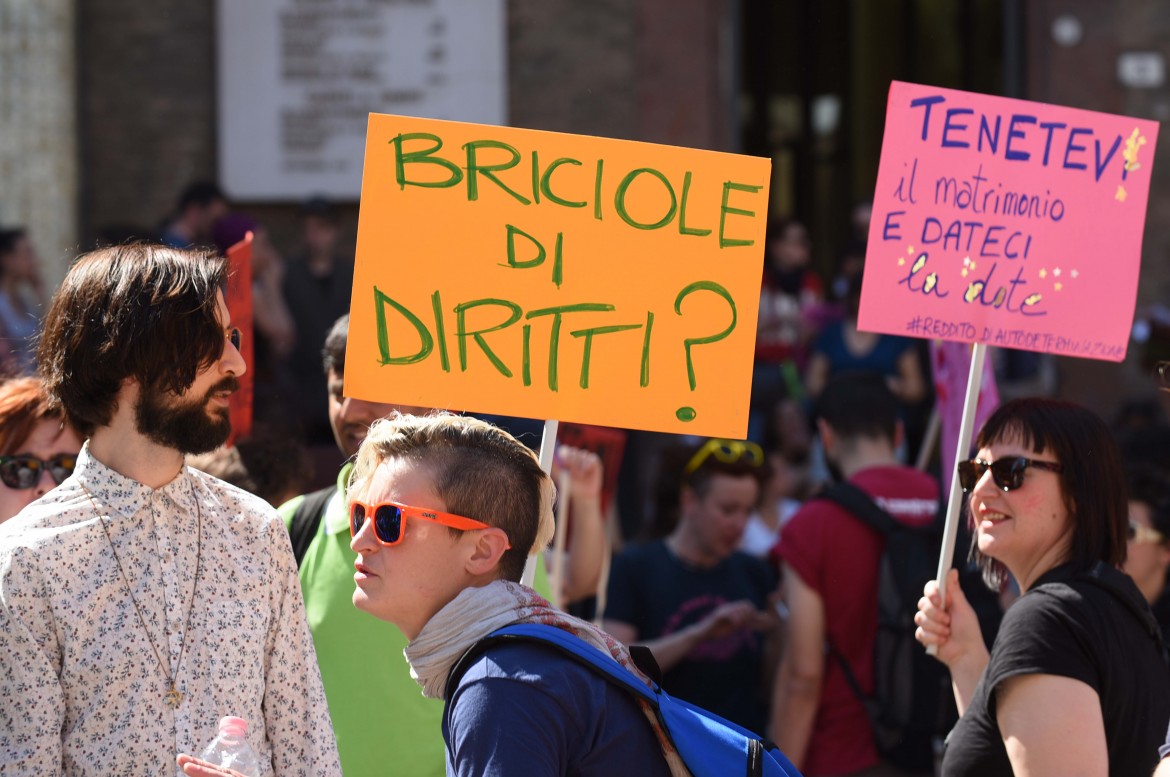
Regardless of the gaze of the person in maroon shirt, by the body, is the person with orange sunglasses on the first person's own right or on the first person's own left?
on the first person's own left

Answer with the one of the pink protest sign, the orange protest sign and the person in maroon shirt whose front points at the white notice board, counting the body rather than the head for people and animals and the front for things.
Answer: the person in maroon shirt

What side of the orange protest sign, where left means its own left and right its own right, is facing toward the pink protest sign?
left

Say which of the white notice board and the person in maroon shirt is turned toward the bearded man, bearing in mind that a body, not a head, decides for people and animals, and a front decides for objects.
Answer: the white notice board

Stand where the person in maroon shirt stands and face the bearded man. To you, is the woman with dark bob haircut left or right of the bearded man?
left

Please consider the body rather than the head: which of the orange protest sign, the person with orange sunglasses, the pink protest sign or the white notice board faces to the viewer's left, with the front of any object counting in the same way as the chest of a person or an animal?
the person with orange sunglasses

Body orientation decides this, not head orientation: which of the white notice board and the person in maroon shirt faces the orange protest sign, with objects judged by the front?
the white notice board

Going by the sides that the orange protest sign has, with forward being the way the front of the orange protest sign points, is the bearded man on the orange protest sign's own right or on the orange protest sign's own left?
on the orange protest sign's own right

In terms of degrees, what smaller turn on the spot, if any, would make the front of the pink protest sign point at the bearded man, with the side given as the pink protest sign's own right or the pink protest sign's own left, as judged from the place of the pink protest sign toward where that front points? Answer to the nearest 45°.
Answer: approximately 45° to the pink protest sign's own right

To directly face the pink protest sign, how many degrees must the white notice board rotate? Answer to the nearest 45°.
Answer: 0° — it already faces it

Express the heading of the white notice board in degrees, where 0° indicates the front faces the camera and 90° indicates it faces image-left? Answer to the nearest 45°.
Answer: approximately 0°

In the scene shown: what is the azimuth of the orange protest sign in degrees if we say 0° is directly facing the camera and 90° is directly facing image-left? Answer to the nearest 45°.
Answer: approximately 0°

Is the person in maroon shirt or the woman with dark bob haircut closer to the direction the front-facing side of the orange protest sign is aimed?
the woman with dark bob haircut

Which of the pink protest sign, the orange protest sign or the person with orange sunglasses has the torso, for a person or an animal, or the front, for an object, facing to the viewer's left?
the person with orange sunglasses
